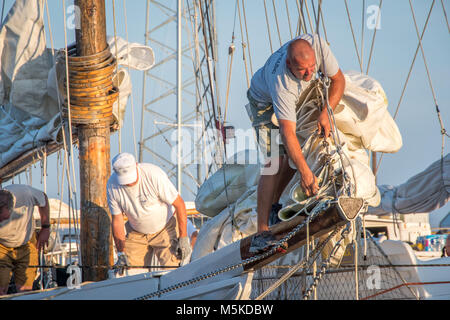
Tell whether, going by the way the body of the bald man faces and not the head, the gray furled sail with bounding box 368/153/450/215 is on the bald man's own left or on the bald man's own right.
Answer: on the bald man's own left

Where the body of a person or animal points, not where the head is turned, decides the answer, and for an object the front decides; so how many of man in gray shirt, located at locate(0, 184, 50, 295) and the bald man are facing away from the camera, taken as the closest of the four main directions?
0

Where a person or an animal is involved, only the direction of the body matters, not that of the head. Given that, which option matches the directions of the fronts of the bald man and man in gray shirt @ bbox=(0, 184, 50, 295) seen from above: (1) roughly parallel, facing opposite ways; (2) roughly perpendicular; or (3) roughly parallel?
roughly perpendicular
